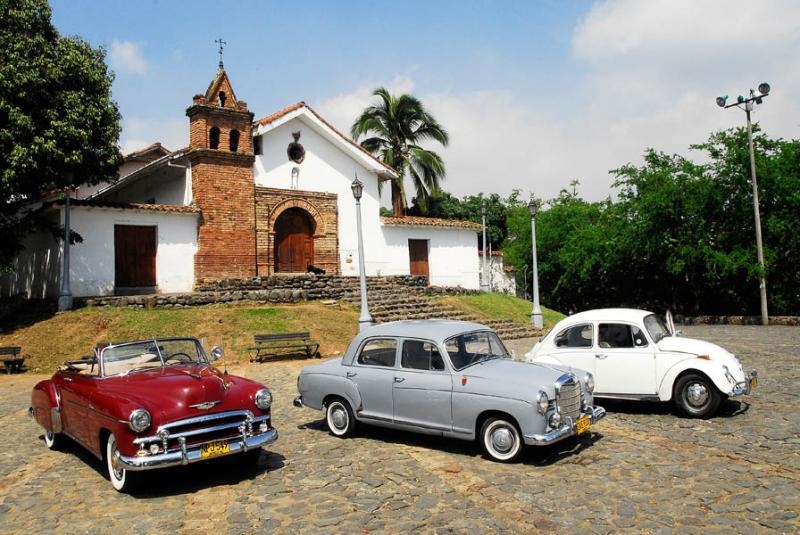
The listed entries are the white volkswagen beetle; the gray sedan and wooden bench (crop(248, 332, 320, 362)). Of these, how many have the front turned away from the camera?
0

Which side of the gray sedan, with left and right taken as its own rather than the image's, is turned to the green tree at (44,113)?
back

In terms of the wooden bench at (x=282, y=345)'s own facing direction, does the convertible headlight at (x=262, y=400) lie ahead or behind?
ahead

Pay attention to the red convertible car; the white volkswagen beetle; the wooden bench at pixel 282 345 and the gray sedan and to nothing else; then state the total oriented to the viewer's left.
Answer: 0

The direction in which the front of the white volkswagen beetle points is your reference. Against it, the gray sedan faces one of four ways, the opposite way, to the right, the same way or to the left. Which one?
the same way

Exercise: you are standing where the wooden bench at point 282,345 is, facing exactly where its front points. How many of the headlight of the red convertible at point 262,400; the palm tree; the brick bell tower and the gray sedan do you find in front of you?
2

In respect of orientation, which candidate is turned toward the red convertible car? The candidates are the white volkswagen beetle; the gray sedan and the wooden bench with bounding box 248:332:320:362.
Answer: the wooden bench

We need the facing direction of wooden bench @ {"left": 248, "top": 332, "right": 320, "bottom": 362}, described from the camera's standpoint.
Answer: facing the viewer

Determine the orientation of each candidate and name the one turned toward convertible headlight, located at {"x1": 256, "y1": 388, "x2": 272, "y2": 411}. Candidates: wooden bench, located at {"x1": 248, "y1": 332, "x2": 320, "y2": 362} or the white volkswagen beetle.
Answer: the wooden bench

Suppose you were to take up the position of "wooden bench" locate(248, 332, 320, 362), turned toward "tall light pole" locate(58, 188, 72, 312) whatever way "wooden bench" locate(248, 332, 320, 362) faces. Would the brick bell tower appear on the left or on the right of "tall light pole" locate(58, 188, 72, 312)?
right

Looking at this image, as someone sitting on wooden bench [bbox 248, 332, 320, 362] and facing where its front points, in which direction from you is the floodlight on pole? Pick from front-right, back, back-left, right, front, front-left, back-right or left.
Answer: left

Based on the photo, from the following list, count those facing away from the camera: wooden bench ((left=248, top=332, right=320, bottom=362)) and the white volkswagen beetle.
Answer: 0

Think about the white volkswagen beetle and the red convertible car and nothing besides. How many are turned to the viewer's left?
0

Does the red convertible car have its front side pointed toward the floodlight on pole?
no

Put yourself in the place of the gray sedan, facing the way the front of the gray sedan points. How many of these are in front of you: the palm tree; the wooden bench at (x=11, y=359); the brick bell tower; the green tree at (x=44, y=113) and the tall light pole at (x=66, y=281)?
0

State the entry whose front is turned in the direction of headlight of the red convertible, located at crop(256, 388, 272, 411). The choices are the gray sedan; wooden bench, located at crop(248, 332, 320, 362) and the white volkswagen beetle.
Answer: the wooden bench

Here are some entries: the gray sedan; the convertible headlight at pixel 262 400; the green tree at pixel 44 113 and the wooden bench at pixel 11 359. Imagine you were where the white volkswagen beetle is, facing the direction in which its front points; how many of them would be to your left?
0

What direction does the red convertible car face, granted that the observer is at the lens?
facing the viewer and to the right of the viewer

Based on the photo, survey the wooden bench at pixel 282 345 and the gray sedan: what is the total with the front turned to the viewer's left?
0

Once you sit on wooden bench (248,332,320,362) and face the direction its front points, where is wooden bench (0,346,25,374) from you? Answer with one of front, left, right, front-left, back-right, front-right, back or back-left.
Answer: right

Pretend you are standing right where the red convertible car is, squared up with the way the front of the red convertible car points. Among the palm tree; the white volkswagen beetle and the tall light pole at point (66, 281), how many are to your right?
0

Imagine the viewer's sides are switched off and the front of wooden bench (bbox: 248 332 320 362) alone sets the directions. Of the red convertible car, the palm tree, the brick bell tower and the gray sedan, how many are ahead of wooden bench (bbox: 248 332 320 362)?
2
